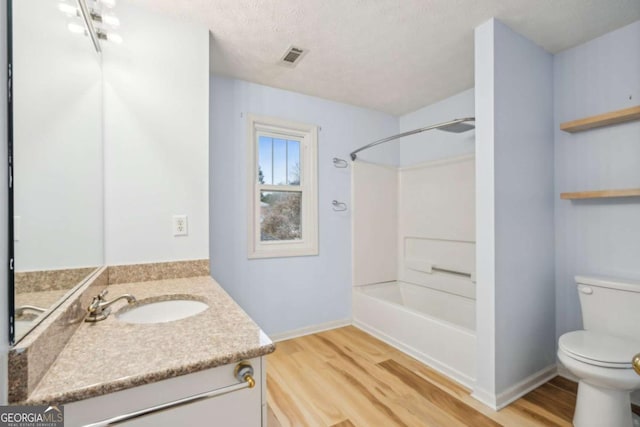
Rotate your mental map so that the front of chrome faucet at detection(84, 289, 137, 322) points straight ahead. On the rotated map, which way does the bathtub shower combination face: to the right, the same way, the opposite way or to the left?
the opposite way

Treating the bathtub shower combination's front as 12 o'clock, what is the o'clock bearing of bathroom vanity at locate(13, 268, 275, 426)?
The bathroom vanity is roughly at 11 o'clock from the bathtub shower combination.

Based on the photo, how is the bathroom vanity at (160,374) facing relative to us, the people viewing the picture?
facing to the right of the viewer

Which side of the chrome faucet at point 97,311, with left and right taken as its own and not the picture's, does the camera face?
right

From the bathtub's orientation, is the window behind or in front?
in front

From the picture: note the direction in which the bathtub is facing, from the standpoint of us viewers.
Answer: facing the viewer and to the left of the viewer

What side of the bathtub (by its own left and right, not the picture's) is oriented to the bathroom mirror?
front

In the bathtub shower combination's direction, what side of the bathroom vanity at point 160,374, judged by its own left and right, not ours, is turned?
front

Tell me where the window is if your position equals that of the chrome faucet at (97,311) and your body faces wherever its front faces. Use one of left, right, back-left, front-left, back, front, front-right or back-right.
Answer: front-left

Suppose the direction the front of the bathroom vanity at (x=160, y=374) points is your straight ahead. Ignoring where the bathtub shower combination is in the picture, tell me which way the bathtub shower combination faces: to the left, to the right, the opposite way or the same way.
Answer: the opposite way

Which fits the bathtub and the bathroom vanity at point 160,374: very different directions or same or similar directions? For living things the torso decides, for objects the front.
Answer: very different directions

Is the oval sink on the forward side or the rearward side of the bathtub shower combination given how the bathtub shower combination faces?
on the forward side
